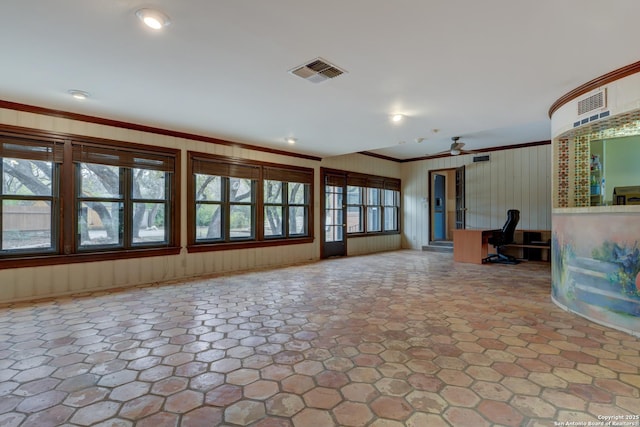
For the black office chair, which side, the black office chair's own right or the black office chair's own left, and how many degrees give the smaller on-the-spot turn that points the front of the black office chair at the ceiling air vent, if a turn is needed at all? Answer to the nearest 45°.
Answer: approximately 90° to the black office chair's own left

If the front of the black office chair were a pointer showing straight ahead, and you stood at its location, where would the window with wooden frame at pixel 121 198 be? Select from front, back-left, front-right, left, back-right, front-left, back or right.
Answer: front-left

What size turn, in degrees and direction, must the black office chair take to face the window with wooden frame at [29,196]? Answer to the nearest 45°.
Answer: approximately 45° to its left

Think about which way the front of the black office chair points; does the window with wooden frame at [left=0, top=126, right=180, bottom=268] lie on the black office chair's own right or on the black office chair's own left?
on the black office chair's own left

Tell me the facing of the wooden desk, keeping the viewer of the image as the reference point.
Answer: facing to the right of the viewer

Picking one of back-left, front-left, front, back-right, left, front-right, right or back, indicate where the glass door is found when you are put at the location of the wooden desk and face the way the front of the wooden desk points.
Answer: back

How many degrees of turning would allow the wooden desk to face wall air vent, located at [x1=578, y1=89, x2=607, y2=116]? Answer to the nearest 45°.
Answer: approximately 90° to its right

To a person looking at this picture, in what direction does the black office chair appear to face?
facing to the left of the viewer

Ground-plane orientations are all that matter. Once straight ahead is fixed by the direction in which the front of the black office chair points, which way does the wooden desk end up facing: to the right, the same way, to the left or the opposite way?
the opposite way

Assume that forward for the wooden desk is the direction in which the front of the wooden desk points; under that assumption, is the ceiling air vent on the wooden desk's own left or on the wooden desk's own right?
on the wooden desk's own right
